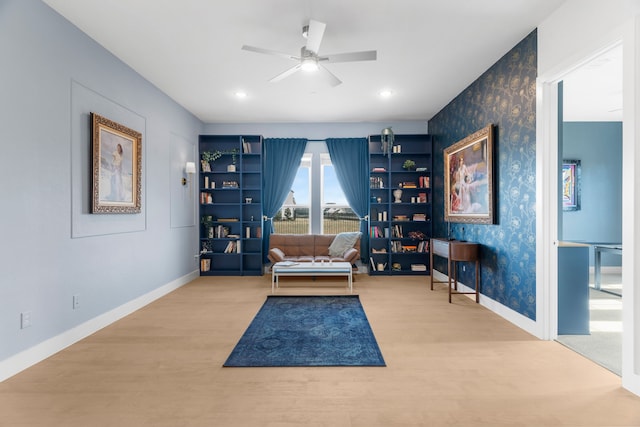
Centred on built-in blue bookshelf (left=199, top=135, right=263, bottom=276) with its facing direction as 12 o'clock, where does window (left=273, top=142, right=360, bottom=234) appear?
The window is roughly at 9 o'clock from the built-in blue bookshelf.

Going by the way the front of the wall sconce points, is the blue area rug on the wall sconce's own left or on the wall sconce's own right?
on the wall sconce's own right

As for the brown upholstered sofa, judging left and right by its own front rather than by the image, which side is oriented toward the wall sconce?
right

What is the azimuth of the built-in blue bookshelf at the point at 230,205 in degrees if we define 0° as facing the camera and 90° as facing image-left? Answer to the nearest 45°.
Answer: approximately 0°

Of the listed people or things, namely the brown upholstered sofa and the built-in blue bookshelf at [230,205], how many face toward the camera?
2

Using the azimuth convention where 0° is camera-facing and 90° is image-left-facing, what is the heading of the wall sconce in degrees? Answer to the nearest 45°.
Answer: approximately 270°

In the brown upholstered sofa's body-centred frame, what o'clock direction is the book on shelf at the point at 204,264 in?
The book on shelf is roughly at 3 o'clock from the brown upholstered sofa.

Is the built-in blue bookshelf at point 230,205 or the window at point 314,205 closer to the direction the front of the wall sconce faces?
the window

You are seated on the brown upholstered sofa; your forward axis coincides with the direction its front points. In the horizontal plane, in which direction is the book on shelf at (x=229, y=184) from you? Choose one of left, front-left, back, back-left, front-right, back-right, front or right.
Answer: right

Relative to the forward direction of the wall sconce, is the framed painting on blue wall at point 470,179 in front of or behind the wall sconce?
in front

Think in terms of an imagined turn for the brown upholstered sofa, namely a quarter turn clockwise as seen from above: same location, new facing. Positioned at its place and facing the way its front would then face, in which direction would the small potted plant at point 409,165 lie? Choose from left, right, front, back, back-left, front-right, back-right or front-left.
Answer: back

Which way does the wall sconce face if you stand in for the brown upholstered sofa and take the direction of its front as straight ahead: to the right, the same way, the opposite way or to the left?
to the left

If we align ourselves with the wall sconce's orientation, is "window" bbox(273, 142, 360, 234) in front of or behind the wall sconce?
in front

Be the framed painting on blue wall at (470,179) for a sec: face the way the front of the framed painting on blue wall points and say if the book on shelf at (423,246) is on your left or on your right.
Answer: on your right

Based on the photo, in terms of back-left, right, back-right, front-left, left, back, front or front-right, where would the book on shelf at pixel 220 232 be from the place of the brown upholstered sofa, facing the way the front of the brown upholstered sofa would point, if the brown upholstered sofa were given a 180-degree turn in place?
left
